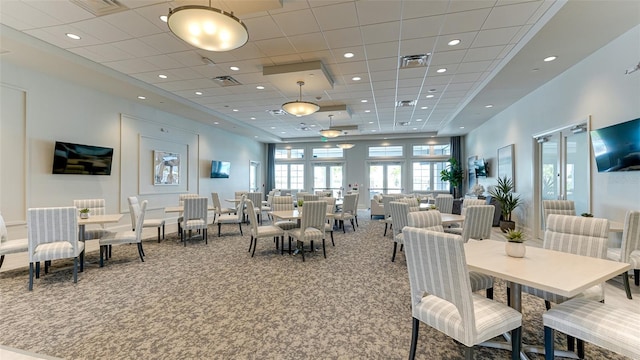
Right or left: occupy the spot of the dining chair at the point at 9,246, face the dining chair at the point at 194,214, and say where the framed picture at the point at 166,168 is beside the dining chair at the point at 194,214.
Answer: left

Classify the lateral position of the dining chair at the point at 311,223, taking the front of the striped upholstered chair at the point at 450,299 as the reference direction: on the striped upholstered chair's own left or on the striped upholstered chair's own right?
on the striped upholstered chair's own left

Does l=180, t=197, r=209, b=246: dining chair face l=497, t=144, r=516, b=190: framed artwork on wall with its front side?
no

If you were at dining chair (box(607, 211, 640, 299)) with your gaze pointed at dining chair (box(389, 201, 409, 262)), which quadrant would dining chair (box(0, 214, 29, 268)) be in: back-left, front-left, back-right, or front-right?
front-left

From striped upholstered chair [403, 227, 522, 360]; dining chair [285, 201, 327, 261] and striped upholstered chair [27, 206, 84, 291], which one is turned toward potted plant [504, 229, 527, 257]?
striped upholstered chair [403, 227, 522, 360]

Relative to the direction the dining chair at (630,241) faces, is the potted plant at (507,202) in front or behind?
in front

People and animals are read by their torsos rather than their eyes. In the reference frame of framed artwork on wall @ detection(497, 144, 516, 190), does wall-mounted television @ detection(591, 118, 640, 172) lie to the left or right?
on its left

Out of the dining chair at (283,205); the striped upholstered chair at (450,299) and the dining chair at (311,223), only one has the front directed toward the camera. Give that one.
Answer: the dining chair at (283,205)

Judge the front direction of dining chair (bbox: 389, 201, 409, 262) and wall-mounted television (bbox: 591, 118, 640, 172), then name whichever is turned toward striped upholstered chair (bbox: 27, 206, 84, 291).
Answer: the wall-mounted television

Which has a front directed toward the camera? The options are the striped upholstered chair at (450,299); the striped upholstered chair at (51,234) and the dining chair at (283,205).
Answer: the dining chair

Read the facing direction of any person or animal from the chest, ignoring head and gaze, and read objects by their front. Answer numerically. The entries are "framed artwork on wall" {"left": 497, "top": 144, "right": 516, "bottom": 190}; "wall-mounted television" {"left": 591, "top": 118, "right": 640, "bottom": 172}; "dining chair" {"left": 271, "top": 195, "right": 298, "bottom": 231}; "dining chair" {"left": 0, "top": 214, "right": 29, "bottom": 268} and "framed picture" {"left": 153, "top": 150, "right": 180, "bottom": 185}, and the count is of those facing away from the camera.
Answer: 0

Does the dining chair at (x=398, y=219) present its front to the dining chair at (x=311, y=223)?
no

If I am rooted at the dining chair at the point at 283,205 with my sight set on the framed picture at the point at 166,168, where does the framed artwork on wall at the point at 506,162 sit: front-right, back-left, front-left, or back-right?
back-right

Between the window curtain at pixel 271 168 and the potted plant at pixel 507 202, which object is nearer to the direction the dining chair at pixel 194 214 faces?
the window curtain

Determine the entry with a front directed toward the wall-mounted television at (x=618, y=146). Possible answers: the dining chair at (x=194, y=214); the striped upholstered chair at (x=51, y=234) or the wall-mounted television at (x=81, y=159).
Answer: the wall-mounted television at (x=81, y=159)

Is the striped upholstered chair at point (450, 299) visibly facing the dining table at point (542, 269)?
yes

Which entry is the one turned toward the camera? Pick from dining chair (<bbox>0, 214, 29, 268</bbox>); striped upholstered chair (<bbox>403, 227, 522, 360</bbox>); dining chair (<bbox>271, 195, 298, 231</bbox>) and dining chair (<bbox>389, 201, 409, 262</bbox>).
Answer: dining chair (<bbox>271, 195, 298, 231</bbox>)

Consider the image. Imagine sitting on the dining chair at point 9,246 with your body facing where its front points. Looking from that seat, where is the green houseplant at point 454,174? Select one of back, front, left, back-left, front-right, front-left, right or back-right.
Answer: front

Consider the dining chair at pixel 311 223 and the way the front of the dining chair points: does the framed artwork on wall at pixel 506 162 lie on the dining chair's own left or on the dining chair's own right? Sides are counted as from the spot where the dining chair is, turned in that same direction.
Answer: on the dining chair's own right
